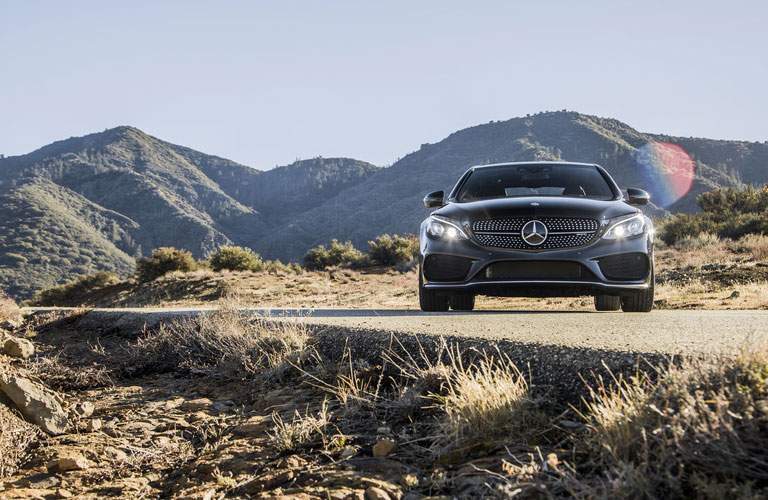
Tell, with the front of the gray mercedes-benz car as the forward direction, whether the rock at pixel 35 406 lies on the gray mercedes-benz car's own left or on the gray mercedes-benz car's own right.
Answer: on the gray mercedes-benz car's own right

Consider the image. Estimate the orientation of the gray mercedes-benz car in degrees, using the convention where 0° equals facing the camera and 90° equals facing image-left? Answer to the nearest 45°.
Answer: approximately 0°

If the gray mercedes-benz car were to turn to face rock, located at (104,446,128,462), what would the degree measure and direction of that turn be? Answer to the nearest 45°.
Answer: approximately 45° to its right

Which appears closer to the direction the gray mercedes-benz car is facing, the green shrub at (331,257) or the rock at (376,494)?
the rock

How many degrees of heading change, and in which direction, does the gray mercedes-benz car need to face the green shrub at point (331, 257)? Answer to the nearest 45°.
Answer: approximately 180°

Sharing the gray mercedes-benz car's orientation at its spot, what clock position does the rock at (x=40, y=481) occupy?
The rock is roughly at 1 o'clock from the gray mercedes-benz car.

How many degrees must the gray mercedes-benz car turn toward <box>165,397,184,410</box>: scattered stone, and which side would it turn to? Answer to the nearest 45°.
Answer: approximately 45° to its right

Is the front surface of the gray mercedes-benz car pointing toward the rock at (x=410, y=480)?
yes

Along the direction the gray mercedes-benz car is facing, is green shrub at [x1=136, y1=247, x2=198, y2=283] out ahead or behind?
behind

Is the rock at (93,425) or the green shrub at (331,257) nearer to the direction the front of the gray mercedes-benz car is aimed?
the rock

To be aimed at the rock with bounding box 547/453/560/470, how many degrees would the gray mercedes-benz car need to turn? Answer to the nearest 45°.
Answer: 0° — it already faces it
